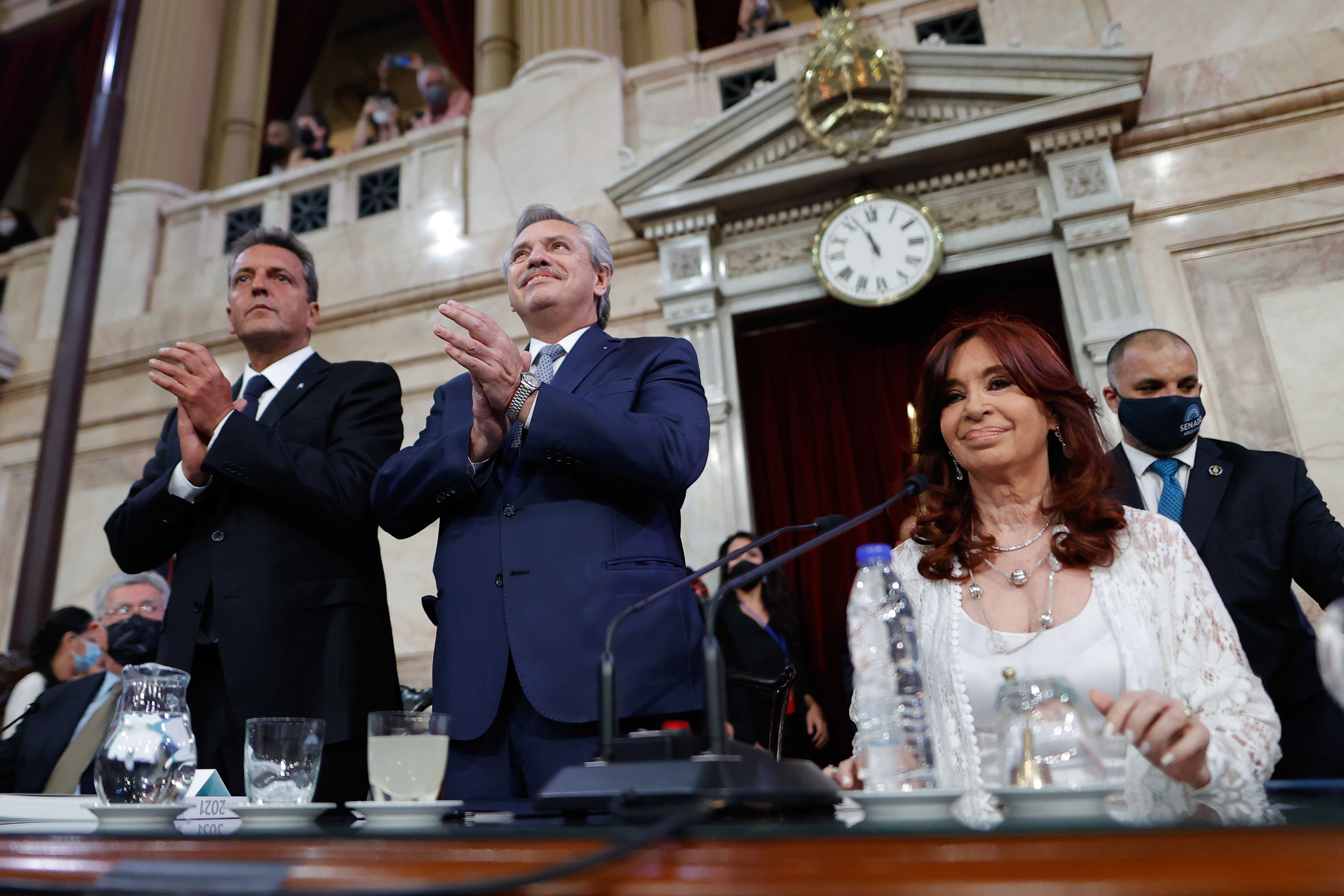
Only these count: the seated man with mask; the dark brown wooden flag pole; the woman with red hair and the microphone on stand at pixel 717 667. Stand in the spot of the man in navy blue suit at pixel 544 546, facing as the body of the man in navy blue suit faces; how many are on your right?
2

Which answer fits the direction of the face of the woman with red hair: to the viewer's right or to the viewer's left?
to the viewer's left

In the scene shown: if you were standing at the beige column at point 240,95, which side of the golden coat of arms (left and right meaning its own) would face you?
right

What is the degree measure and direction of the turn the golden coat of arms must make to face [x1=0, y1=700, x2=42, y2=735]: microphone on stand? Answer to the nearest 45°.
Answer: approximately 45° to its right

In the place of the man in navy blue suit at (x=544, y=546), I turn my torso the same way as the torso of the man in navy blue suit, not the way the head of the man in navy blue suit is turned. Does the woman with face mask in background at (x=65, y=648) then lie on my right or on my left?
on my right

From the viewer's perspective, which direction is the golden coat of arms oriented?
toward the camera

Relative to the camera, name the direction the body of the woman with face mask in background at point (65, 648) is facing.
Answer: to the viewer's right

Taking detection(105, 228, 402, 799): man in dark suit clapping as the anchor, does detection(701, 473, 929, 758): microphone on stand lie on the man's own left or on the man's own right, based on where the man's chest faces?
on the man's own left
